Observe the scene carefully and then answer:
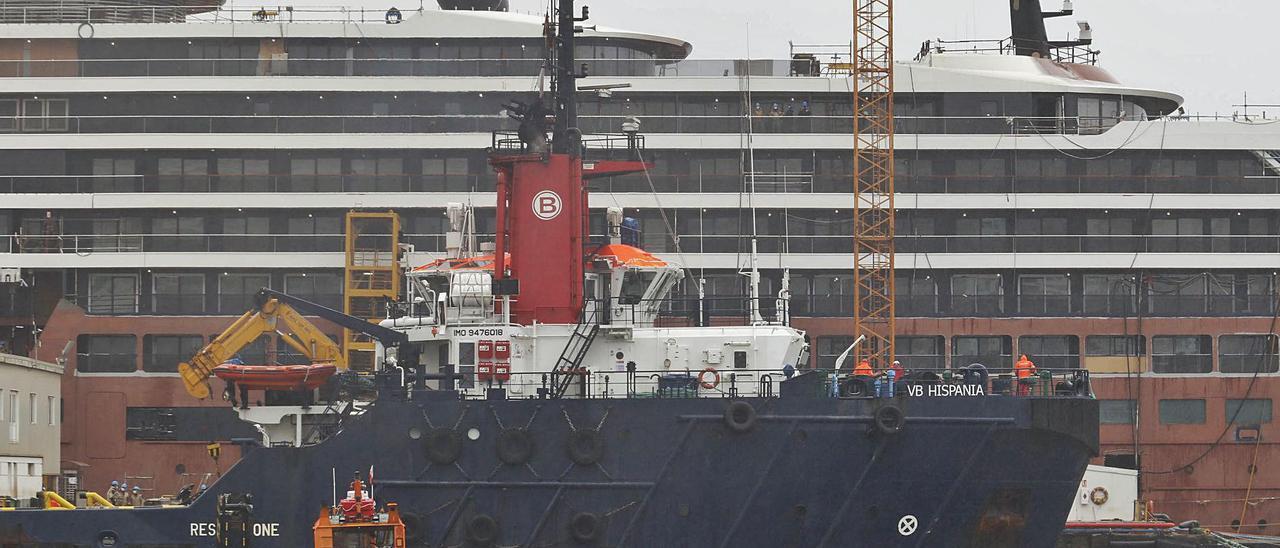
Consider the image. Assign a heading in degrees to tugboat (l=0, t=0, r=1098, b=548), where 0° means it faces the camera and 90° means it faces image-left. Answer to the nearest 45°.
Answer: approximately 270°
